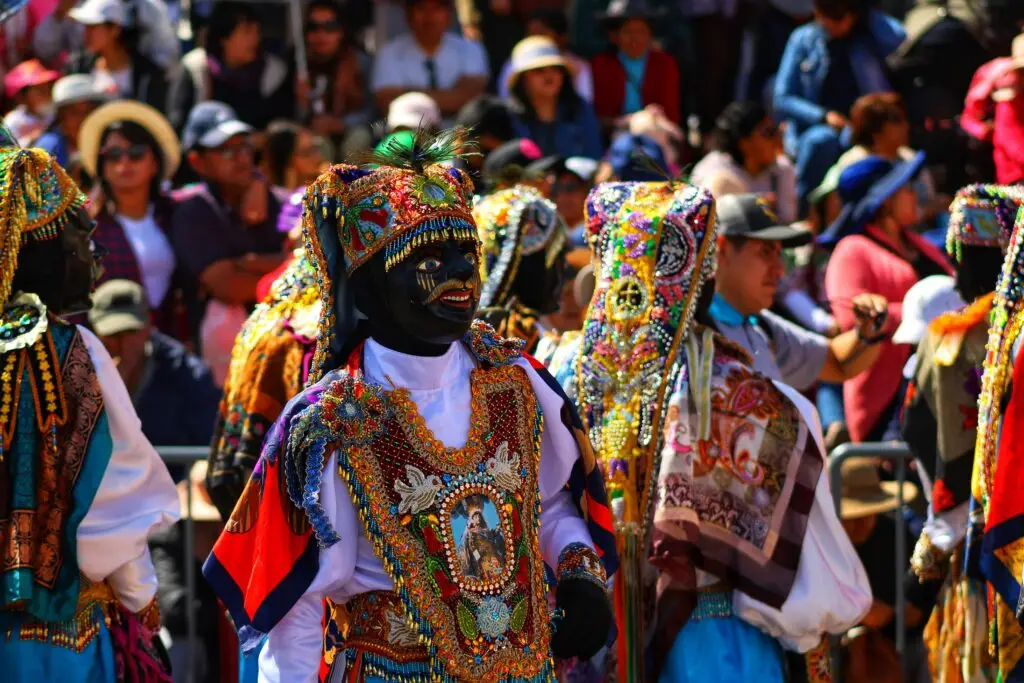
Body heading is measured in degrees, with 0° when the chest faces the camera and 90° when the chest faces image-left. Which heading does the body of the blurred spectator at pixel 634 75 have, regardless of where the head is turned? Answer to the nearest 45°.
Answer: approximately 0°

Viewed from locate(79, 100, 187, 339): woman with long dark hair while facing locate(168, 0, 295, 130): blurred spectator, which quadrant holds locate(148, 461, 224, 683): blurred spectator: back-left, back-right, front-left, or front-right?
back-right

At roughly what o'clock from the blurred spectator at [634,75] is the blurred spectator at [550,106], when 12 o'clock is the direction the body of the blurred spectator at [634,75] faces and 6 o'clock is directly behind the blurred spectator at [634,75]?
the blurred spectator at [550,106] is roughly at 1 o'clock from the blurred spectator at [634,75].

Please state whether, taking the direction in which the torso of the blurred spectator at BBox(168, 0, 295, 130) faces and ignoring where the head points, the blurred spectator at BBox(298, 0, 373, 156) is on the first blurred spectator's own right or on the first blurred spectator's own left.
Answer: on the first blurred spectator's own left

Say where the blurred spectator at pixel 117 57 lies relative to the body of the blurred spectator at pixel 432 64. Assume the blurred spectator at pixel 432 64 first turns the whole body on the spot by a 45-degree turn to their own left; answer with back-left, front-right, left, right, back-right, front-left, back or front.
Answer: back-right

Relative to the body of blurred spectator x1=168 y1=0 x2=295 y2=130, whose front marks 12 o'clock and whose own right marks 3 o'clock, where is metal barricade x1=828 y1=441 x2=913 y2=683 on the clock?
The metal barricade is roughly at 11 o'clock from the blurred spectator.

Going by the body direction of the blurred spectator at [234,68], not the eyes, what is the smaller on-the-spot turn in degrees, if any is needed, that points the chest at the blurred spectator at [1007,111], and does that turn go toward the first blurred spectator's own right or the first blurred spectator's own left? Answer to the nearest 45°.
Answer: approximately 45° to the first blurred spectator's own left

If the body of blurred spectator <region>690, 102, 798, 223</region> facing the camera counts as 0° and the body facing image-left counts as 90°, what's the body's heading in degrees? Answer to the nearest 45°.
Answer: approximately 315°

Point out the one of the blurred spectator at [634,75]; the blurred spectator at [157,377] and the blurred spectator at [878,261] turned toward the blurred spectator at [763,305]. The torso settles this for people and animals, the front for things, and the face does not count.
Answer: the blurred spectator at [634,75]

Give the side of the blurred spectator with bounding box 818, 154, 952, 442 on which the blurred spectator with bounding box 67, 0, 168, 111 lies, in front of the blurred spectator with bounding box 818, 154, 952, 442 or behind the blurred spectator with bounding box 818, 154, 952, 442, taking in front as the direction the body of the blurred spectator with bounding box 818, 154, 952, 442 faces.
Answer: behind
